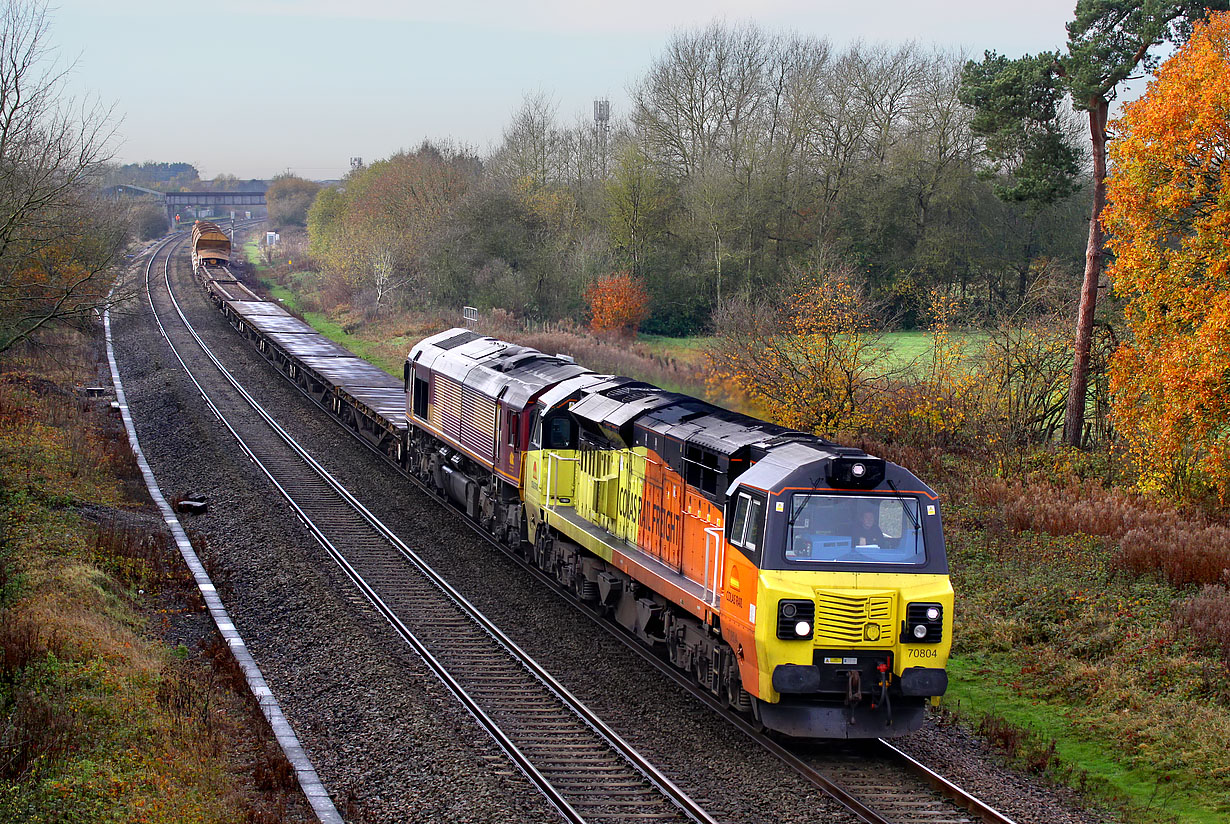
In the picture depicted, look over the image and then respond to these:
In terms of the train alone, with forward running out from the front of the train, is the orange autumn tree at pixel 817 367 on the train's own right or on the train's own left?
on the train's own left

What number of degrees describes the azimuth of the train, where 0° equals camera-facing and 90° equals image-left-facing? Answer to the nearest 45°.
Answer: approximately 315°

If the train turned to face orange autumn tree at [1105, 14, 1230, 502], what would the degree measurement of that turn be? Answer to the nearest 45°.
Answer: approximately 90° to its left

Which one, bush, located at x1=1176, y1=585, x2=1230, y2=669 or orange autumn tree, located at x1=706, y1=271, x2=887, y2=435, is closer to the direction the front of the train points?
the bush
